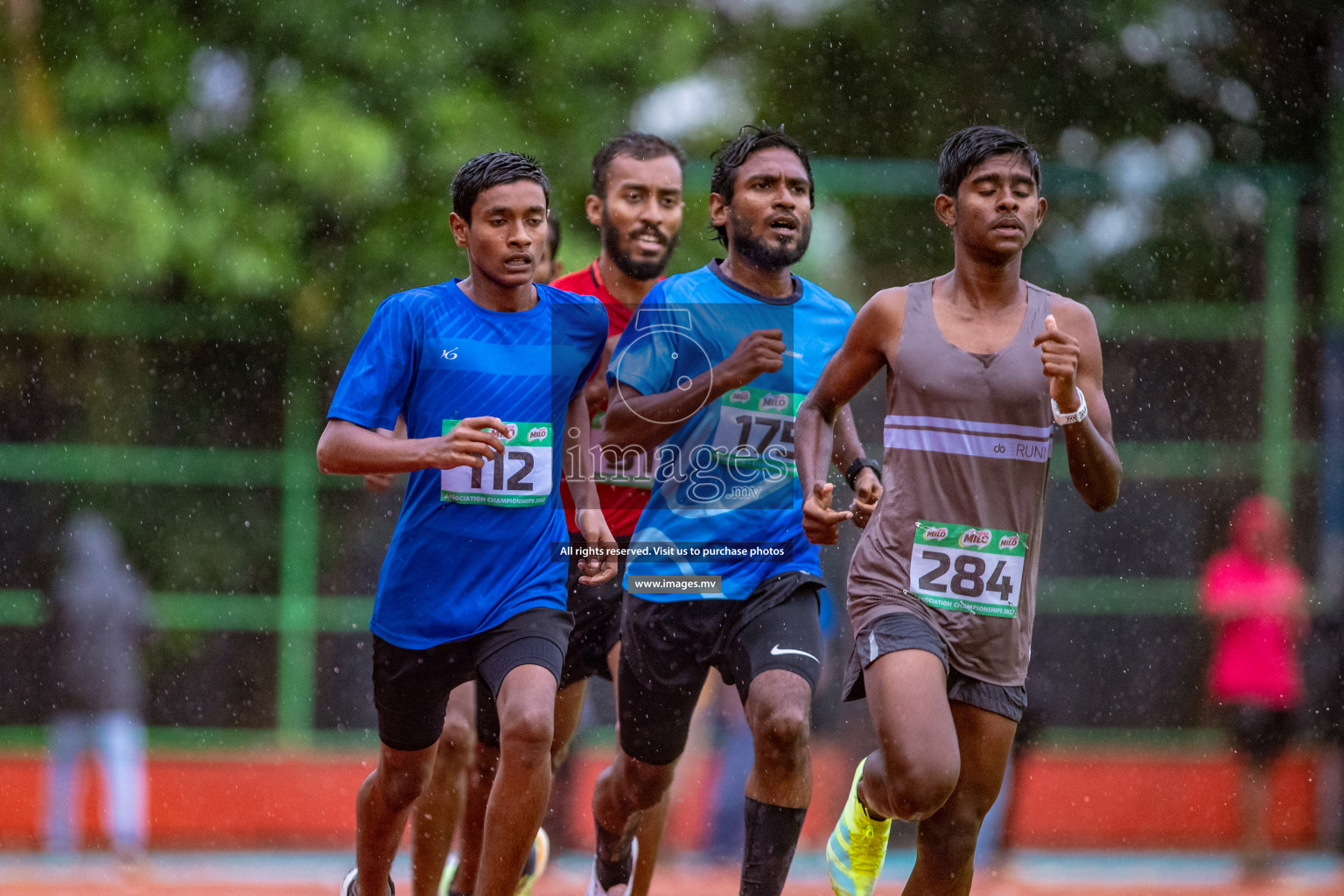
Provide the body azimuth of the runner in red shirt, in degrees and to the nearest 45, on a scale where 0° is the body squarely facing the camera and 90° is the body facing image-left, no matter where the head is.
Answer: approximately 315°

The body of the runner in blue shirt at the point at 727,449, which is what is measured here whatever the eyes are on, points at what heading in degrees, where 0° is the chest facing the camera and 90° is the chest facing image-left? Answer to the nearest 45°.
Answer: approximately 315°

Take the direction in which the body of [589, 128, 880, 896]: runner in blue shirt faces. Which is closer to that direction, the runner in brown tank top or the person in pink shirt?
the runner in brown tank top

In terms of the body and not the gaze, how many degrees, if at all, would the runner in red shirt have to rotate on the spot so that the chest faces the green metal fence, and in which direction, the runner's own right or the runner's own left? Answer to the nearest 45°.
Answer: approximately 135° to the runner's own left
